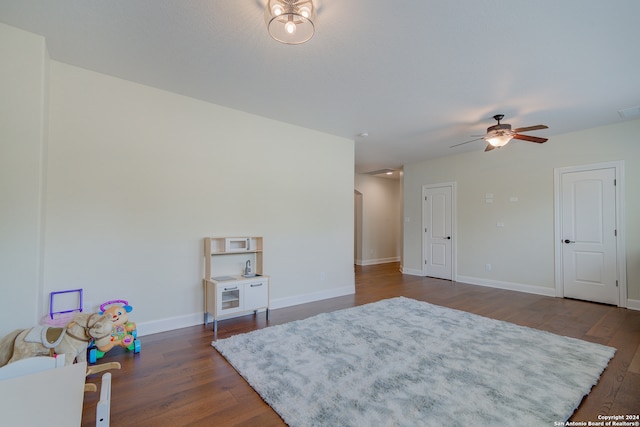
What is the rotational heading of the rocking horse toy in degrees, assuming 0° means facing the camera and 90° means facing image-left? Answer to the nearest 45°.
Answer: approximately 270°

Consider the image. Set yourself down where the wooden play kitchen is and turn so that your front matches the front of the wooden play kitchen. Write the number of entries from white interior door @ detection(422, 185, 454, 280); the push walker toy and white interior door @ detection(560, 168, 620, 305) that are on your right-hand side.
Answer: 1

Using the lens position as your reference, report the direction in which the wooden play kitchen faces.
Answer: facing the viewer and to the right of the viewer

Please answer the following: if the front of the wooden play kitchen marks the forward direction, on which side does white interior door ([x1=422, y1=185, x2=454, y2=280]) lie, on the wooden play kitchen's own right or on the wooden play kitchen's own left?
on the wooden play kitchen's own left

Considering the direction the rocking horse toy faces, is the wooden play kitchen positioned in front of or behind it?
in front

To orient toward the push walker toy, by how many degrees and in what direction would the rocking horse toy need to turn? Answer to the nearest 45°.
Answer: approximately 45° to its left

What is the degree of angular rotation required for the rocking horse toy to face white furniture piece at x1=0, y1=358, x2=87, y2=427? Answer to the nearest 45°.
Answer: approximately 90° to its right

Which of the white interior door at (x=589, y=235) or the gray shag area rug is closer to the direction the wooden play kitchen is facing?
the gray shag area rug

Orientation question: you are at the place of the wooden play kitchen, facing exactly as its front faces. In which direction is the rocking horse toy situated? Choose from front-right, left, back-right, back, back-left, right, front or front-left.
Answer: right

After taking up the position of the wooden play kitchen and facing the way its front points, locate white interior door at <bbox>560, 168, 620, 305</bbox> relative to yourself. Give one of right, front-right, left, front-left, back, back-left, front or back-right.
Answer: front-left

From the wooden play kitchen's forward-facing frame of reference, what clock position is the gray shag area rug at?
The gray shag area rug is roughly at 12 o'clock from the wooden play kitchen.

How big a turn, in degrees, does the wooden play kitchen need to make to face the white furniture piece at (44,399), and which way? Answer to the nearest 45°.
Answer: approximately 45° to its right
